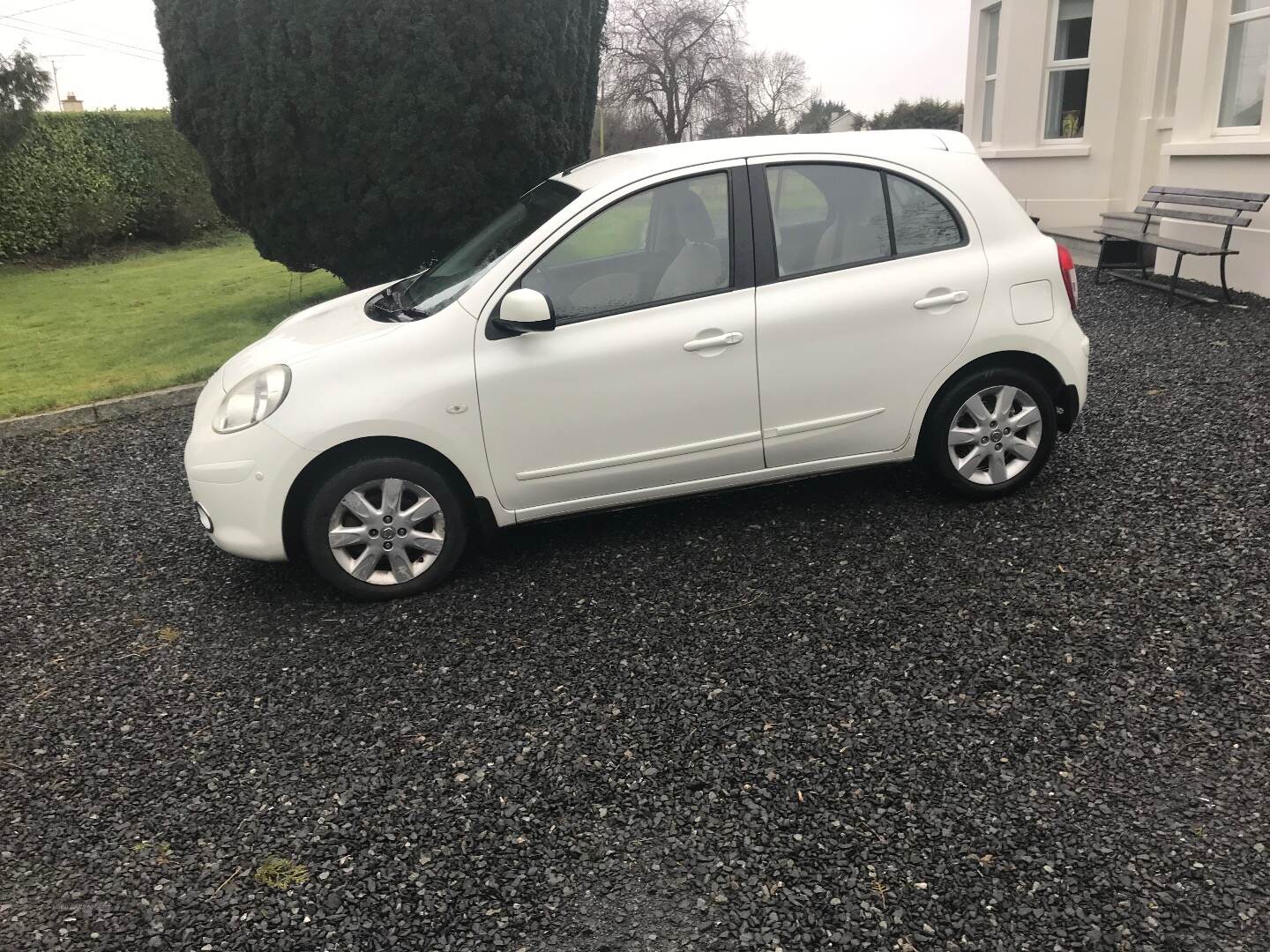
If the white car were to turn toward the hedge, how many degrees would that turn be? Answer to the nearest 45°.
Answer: approximately 45° to its right

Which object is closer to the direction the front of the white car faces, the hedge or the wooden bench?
the hedge

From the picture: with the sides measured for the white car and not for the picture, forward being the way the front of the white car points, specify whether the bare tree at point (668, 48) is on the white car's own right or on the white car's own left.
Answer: on the white car's own right

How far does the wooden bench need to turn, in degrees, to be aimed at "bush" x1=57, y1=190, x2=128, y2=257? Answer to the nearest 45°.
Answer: approximately 45° to its right

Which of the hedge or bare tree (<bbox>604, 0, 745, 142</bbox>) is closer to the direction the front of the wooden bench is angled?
the hedge

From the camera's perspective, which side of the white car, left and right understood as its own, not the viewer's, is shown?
left

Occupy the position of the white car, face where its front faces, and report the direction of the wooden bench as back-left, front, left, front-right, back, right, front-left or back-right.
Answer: back-right
